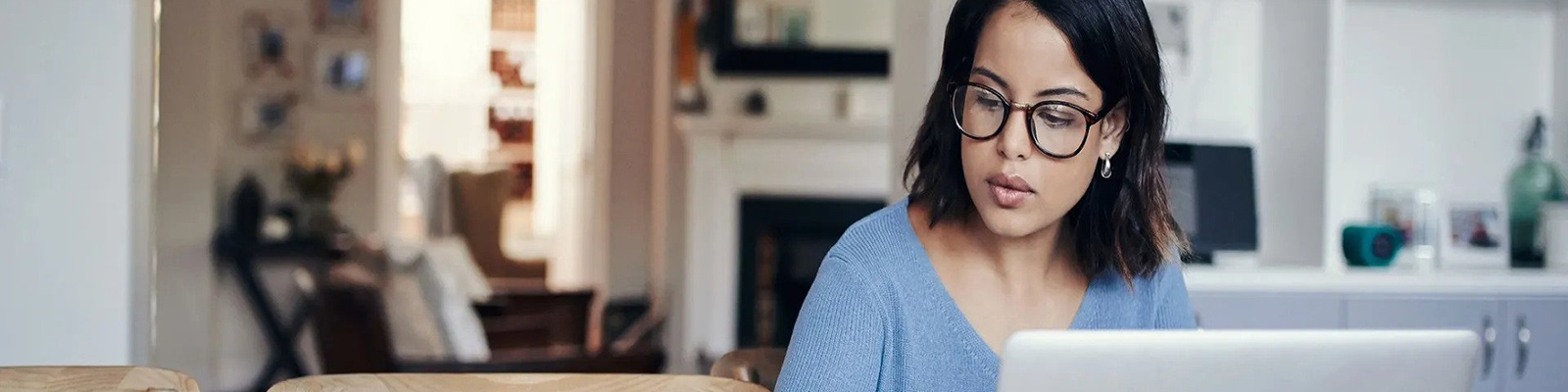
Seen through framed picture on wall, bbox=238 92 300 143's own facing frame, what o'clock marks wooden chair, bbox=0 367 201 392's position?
The wooden chair is roughly at 12 o'clock from the framed picture on wall.

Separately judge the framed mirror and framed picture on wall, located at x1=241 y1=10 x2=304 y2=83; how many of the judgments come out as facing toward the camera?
2

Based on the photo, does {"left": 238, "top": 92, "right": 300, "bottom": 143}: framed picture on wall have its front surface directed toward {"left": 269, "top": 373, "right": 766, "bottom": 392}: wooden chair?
yes

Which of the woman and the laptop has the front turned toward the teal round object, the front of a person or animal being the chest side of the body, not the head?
the laptop

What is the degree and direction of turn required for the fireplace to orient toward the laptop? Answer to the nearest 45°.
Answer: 0° — it already faces it

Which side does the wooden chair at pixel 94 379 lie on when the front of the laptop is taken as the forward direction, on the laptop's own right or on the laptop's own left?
on the laptop's own left

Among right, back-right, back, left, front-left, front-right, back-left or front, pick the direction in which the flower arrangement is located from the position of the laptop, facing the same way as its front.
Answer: front-left

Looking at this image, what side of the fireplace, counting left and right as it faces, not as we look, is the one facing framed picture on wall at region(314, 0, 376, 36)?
right

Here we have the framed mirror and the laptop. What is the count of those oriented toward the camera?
1

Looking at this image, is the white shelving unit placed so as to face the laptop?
yes

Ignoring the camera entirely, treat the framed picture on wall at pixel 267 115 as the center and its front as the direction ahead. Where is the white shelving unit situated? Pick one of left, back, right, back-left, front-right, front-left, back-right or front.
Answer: front-left

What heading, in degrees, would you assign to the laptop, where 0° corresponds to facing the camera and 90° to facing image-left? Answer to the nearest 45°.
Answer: approximately 180°
